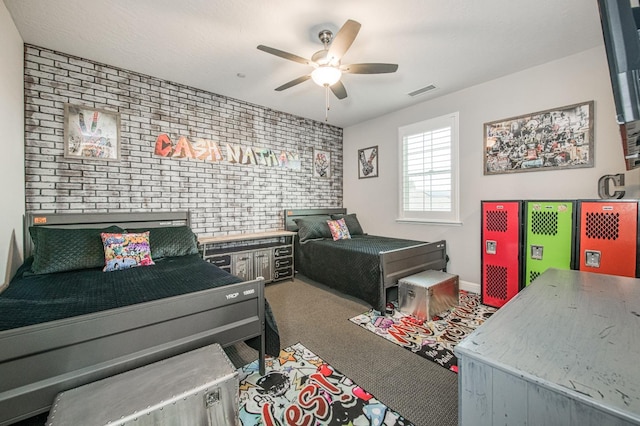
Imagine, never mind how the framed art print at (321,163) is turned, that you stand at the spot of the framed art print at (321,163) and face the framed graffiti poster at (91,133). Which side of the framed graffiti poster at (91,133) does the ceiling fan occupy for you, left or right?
left

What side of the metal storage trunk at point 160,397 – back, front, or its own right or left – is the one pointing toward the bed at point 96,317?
back

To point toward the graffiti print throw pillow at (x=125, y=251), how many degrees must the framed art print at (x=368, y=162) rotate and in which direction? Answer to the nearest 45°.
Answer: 0° — it already faces it

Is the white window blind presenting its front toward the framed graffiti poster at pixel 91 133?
yes

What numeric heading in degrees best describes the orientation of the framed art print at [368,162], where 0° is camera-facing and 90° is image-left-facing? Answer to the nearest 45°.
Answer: approximately 45°

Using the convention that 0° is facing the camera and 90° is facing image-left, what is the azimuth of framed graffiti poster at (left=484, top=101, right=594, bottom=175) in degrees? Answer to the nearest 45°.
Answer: approximately 45°

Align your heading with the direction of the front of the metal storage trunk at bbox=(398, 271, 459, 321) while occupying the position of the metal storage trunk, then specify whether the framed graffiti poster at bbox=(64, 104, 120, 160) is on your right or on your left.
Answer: on your right

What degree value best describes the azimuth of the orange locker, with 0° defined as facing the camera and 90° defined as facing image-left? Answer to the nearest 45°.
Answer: approximately 0°

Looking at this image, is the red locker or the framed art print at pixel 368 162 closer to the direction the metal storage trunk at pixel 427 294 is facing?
the red locker
